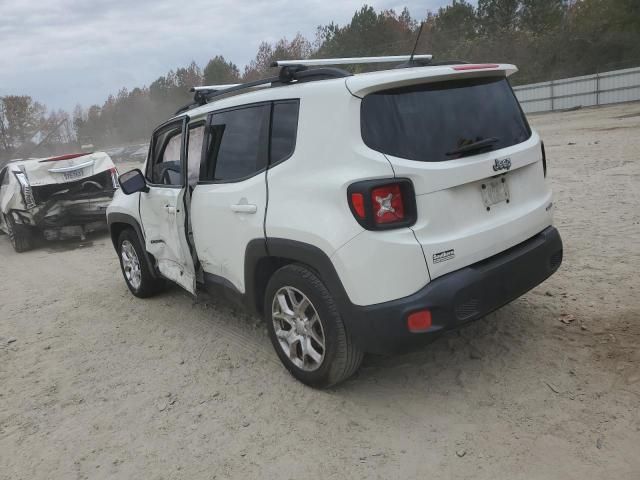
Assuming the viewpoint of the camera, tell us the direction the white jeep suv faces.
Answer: facing away from the viewer and to the left of the viewer

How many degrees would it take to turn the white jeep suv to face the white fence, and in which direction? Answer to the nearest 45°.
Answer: approximately 90° to its right
